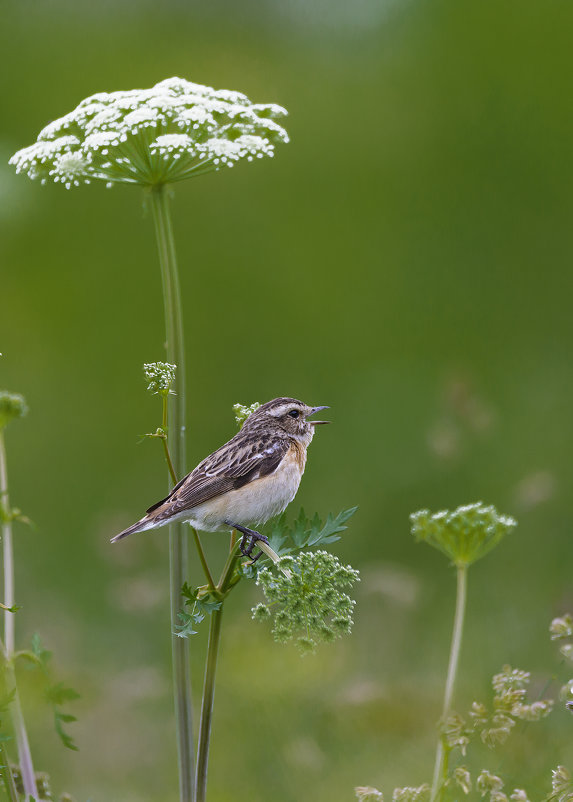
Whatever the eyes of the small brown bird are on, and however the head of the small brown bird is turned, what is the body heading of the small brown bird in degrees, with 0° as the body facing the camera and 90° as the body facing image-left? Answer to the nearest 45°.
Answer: approximately 270°
